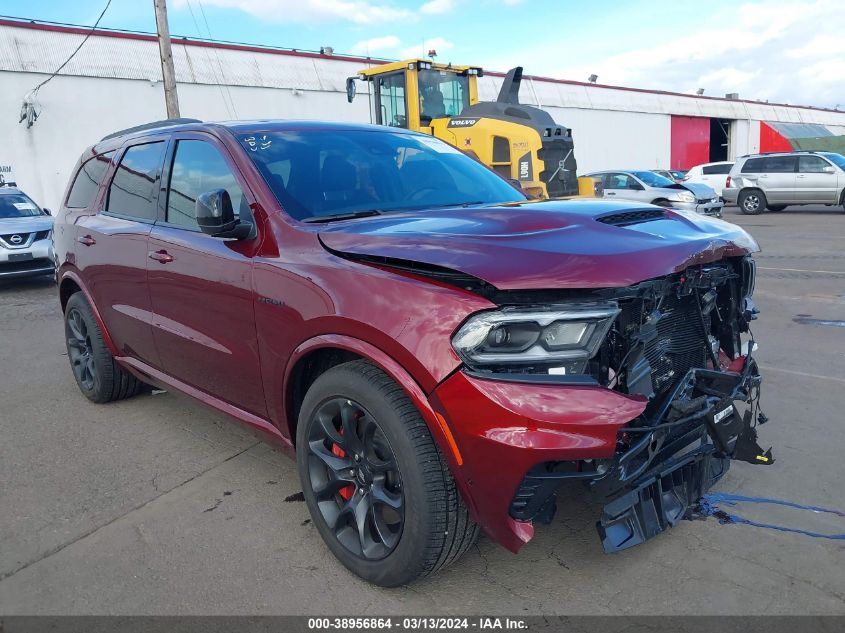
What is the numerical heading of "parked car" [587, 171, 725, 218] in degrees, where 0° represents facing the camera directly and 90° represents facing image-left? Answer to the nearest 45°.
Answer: approximately 315°

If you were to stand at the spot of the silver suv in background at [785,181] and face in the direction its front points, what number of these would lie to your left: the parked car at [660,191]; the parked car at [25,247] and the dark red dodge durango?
0

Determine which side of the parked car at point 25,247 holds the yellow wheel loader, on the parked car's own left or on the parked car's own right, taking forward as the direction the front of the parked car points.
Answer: on the parked car's own left

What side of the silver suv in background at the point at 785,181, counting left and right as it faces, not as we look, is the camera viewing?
right

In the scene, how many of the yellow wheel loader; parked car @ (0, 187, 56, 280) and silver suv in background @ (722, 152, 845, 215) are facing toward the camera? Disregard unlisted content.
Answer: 1

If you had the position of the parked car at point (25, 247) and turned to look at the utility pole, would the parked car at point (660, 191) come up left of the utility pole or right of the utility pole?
right

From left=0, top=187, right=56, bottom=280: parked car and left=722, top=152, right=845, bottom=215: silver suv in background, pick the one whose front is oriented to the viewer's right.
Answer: the silver suv in background

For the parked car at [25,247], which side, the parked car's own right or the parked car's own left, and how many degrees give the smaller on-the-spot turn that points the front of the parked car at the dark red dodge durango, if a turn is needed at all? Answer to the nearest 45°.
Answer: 0° — it already faces it

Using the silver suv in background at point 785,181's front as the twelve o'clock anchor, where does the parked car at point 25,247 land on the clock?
The parked car is roughly at 4 o'clock from the silver suv in background.

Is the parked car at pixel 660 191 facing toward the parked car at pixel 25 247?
no

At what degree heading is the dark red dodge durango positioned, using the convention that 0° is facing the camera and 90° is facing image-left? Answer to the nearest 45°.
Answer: approximately 315°

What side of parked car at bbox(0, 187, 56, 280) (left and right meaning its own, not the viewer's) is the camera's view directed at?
front

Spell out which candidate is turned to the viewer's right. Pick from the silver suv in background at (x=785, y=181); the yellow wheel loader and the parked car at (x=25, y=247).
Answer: the silver suv in background

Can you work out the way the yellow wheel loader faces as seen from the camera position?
facing away from the viewer and to the left of the viewer

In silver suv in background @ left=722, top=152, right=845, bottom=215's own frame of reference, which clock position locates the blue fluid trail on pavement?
The blue fluid trail on pavement is roughly at 3 o'clock from the silver suv in background.
